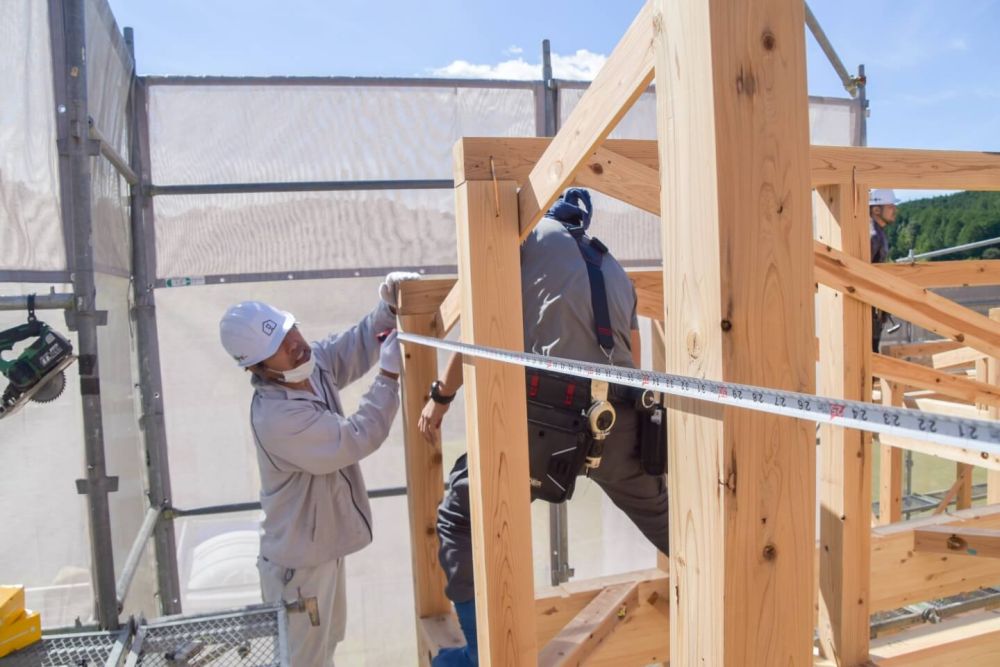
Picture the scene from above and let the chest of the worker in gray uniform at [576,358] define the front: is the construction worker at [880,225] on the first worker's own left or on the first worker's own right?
on the first worker's own right

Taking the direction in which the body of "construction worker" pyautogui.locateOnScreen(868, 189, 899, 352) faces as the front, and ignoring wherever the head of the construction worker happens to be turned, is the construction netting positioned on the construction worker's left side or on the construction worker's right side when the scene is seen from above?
on the construction worker's right side

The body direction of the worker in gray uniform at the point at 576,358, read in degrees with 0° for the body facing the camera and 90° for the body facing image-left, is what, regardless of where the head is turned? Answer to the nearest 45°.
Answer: approximately 135°

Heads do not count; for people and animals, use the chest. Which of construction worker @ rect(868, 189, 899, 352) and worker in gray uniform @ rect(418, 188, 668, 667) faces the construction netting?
the worker in gray uniform

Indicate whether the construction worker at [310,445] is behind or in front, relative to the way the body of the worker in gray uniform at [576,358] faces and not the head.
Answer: in front

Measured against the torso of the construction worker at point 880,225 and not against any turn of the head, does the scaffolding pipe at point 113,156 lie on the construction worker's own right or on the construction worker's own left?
on the construction worker's own right

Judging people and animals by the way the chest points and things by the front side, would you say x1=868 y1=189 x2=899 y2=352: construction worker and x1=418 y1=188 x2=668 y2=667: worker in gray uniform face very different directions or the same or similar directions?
very different directions

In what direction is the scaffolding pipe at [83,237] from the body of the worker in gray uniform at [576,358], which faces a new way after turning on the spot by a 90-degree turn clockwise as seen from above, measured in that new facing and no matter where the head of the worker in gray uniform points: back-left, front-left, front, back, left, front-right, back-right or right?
back-left

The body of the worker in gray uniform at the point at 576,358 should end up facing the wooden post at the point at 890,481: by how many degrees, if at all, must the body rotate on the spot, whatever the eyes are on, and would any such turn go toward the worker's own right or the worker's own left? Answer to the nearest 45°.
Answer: approximately 90° to the worker's own right
